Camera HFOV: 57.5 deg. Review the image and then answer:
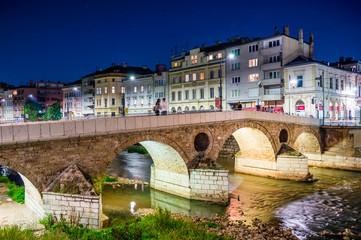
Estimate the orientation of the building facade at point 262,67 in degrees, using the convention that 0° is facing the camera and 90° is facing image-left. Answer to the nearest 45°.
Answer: approximately 45°

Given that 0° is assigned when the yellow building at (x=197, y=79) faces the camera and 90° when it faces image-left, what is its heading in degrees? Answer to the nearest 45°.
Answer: approximately 45°

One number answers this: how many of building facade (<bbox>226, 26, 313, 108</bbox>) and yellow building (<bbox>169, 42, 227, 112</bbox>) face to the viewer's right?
0

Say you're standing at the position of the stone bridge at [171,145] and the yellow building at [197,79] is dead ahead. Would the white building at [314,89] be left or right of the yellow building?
right

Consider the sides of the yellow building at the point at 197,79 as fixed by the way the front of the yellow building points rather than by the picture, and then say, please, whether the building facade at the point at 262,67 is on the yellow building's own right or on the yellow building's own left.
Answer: on the yellow building's own left

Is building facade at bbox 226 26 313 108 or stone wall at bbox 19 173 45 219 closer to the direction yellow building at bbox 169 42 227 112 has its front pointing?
the stone wall
